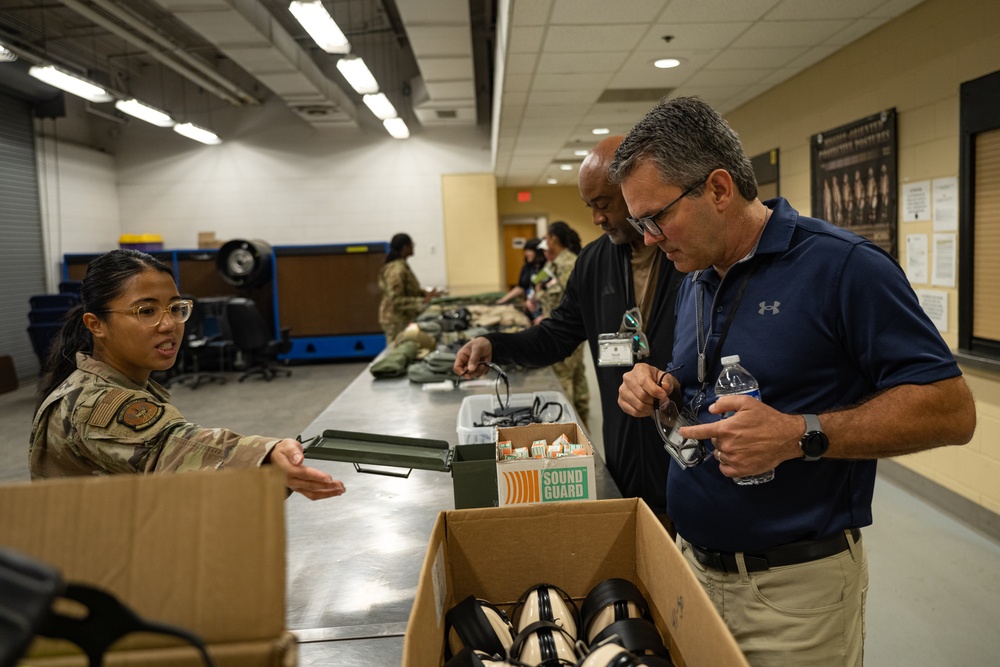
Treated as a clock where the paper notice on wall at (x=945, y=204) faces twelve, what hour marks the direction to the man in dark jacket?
The man in dark jacket is roughly at 11 o'clock from the paper notice on wall.

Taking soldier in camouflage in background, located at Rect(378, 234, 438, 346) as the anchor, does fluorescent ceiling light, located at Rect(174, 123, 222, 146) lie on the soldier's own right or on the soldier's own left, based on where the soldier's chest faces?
on the soldier's own left

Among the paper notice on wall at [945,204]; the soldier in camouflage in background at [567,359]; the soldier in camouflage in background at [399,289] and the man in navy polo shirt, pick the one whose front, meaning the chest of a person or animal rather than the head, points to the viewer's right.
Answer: the soldier in camouflage in background at [399,289]

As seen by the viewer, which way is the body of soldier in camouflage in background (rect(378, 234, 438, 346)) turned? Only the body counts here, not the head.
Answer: to the viewer's right

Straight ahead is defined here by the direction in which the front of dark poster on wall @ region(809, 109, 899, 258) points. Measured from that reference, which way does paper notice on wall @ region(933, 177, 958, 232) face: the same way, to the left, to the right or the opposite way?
the same way

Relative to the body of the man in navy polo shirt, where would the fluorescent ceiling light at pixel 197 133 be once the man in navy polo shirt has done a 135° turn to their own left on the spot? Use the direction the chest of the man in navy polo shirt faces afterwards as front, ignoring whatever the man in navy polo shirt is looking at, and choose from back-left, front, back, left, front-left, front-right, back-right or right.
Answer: back-left

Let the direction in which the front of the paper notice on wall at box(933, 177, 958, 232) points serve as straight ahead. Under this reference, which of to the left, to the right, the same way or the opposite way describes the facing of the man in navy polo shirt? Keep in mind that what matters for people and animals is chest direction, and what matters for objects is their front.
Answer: the same way

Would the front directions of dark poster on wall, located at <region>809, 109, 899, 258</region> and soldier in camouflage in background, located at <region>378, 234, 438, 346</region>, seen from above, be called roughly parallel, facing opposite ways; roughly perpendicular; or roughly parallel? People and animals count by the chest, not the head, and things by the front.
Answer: roughly parallel, facing opposite ways

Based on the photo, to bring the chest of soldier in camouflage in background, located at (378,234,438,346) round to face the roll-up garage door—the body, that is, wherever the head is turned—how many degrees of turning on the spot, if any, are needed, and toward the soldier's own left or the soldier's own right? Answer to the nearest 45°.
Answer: approximately 135° to the soldier's own left

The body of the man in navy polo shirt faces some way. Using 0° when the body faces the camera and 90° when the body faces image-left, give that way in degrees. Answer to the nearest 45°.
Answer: approximately 45°

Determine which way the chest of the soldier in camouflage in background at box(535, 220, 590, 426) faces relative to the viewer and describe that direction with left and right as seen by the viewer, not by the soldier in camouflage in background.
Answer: facing to the left of the viewer

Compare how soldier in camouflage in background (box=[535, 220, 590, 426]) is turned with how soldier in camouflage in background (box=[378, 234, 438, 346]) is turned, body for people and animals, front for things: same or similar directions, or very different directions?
very different directions

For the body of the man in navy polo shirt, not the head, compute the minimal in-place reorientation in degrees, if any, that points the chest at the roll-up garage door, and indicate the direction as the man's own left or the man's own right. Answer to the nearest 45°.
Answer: approximately 90° to the man's own right

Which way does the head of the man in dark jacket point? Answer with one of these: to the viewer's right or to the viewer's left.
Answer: to the viewer's left

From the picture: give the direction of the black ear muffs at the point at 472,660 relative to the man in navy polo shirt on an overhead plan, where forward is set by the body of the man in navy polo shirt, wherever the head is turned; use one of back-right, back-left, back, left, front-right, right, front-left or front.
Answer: front

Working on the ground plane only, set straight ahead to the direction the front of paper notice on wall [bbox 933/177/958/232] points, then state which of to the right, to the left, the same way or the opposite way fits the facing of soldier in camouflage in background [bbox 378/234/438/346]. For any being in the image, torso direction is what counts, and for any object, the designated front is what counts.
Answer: the opposite way

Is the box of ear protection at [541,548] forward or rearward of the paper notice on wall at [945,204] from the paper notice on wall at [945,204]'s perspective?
forward
